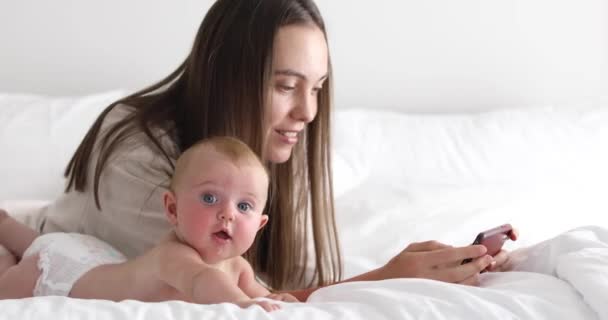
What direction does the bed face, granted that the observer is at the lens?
facing the viewer

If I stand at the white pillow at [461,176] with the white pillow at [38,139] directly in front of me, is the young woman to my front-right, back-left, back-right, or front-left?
front-left
